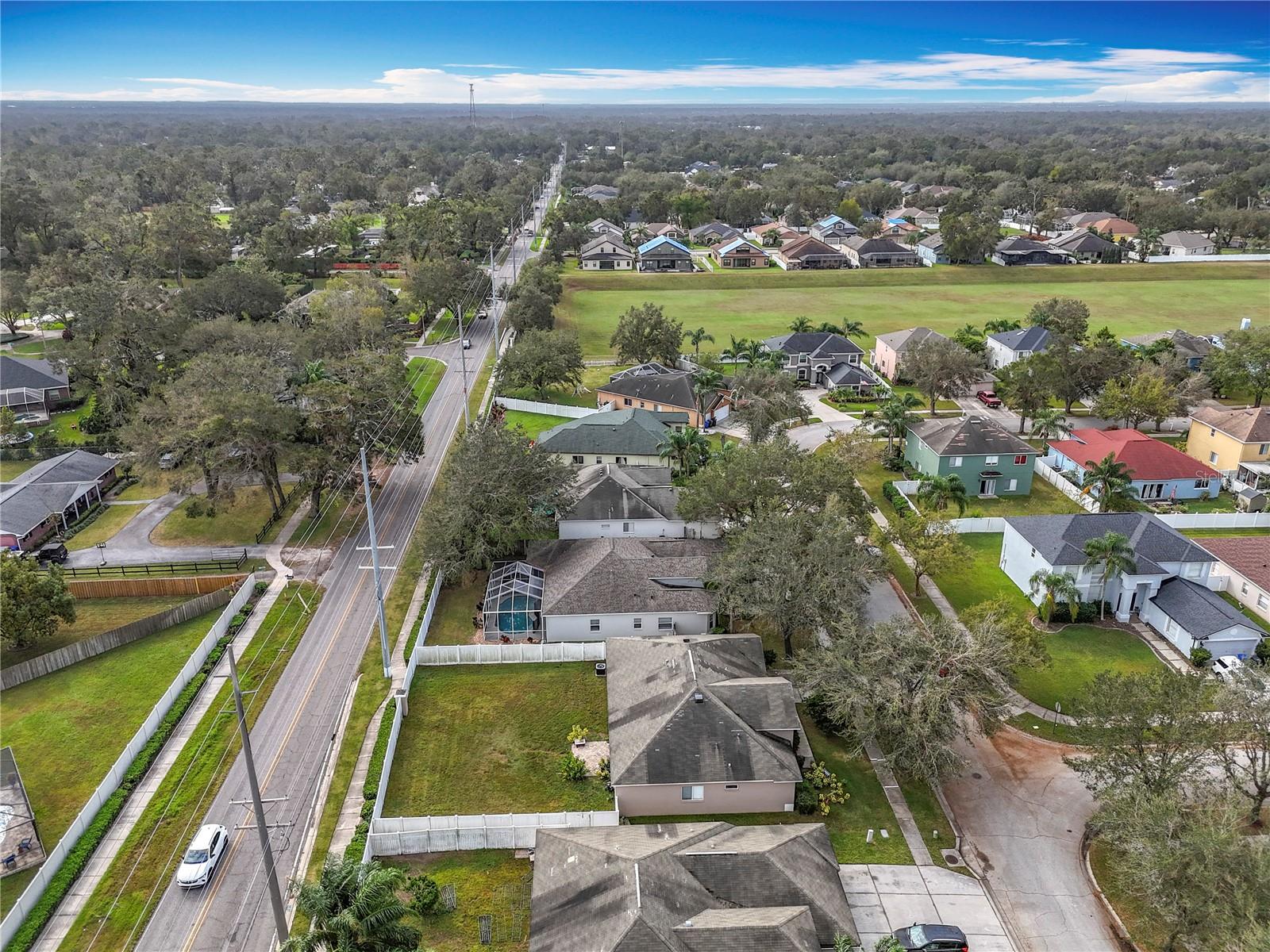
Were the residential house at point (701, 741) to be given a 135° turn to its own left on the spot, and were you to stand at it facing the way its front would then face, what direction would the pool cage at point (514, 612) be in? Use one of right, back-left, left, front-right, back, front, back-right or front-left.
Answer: front

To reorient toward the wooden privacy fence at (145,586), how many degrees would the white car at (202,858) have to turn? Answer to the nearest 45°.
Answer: approximately 135° to its right

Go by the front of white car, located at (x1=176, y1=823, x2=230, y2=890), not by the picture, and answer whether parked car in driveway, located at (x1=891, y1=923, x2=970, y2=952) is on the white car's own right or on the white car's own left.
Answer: on the white car's own left

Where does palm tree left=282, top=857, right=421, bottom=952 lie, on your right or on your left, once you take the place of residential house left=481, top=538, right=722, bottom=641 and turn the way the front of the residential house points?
on your right

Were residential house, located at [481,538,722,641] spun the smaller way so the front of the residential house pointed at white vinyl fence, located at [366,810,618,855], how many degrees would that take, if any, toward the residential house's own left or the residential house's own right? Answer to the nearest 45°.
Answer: approximately 90° to the residential house's own right

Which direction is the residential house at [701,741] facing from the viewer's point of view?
to the viewer's right

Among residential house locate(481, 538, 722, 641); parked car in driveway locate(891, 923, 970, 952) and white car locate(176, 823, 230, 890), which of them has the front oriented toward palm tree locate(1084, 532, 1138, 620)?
the residential house

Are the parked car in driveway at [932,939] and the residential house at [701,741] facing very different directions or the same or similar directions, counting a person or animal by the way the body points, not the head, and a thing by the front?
very different directions

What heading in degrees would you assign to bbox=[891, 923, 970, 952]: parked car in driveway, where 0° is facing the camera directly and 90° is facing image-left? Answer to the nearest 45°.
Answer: approximately 90°

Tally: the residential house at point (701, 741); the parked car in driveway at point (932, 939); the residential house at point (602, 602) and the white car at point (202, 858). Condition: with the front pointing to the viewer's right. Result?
2

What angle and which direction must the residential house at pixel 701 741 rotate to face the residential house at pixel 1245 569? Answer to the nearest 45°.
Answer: approximately 45° to its left

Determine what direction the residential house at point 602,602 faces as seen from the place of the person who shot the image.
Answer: facing to the right of the viewer

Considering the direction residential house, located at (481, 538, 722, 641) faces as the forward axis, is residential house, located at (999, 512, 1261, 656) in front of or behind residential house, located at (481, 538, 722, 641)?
in front
